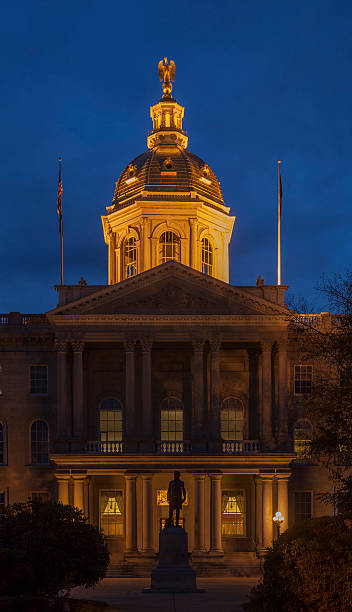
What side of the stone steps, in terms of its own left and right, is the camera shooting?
front

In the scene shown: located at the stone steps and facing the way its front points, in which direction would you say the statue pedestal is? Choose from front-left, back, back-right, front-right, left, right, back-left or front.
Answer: front

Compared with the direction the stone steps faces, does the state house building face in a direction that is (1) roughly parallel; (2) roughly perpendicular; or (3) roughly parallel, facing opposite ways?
roughly parallel

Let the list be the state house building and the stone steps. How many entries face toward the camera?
2

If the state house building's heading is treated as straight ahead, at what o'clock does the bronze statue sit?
The bronze statue is roughly at 12 o'clock from the state house building.

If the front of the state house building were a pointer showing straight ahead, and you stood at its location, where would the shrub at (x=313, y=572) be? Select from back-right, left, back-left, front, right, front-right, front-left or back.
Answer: front

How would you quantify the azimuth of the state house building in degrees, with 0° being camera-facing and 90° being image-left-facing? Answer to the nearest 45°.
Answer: approximately 0°

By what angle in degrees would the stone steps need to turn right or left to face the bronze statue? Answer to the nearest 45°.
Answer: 0° — it already faces it

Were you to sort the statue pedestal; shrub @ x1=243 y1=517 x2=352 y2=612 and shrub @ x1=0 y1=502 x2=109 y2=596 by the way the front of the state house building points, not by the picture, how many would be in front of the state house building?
3

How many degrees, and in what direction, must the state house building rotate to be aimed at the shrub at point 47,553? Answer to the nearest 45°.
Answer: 0° — it already faces it
